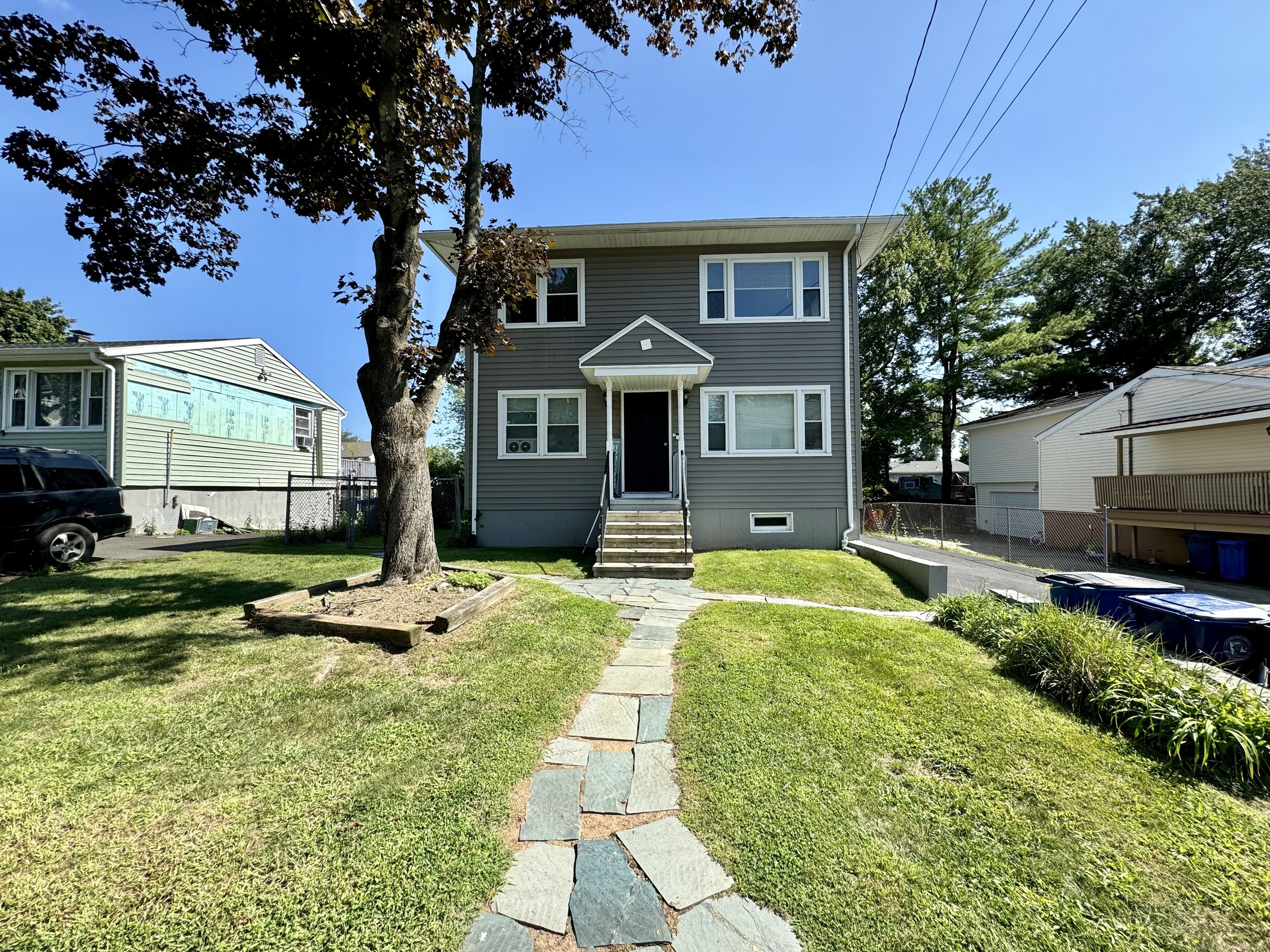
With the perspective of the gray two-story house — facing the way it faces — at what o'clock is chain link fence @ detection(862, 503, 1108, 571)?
The chain link fence is roughly at 8 o'clock from the gray two-story house.

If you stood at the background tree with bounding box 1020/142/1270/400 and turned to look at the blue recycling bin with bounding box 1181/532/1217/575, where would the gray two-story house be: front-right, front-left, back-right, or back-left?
front-right

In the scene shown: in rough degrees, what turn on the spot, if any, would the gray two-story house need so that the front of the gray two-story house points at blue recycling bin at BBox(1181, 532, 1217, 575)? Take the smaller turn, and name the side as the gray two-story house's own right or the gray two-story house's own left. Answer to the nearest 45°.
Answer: approximately 90° to the gray two-story house's own left

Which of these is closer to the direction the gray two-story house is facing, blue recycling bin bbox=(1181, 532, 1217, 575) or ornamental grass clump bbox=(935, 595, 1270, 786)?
the ornamental grass clump

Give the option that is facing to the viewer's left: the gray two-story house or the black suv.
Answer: the black suv

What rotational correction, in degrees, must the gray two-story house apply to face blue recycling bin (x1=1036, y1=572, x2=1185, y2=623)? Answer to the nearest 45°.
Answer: approximately 45° to its left

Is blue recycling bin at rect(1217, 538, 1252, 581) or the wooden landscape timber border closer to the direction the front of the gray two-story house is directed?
the wooden landscape timber border

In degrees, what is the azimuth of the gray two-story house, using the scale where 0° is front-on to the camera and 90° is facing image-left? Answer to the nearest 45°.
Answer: approximately 0°

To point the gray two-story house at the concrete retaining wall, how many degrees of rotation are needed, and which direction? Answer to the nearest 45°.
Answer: approximately 45° to its left

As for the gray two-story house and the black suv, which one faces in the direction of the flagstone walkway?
the gray two-story house

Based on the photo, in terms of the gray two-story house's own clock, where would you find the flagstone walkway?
The flagstone walkway is roughly at 12 o'clock from the gray two-story house.

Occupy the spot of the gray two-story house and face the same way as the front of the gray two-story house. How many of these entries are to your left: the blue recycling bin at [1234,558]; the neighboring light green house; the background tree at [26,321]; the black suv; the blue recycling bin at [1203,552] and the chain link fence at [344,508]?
2

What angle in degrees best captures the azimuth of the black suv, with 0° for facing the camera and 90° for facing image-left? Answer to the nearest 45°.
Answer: approximately 90°
